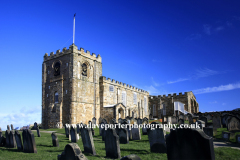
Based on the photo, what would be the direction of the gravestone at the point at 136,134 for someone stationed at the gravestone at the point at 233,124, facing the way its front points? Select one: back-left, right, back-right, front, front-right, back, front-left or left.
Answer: front-right

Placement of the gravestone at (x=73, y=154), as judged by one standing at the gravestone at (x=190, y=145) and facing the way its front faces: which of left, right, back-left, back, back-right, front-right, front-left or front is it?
right

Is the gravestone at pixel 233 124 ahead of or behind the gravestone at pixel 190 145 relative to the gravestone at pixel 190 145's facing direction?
behind

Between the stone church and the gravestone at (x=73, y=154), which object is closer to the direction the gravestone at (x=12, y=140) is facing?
the gravestone

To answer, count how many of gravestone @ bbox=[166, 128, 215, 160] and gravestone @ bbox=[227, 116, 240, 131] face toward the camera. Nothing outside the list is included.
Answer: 2

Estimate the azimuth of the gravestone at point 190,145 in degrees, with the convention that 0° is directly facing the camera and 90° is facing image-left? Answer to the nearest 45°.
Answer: approximately 0°

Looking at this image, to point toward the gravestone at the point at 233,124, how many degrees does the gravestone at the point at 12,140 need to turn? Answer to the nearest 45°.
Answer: approximately 135° to its left

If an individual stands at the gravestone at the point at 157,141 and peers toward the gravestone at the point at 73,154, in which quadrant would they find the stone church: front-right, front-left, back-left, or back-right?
back-right

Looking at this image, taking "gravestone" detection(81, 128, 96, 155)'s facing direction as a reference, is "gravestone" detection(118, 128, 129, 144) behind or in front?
behind

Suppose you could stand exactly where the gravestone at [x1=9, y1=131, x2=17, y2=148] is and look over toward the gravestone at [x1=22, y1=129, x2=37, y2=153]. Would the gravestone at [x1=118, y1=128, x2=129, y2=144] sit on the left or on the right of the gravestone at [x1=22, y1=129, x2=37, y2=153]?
left

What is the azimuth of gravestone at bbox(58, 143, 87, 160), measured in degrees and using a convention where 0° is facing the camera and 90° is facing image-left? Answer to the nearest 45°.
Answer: approximately 45°

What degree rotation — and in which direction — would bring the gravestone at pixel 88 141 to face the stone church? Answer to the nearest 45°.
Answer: approximately 135° to its right
